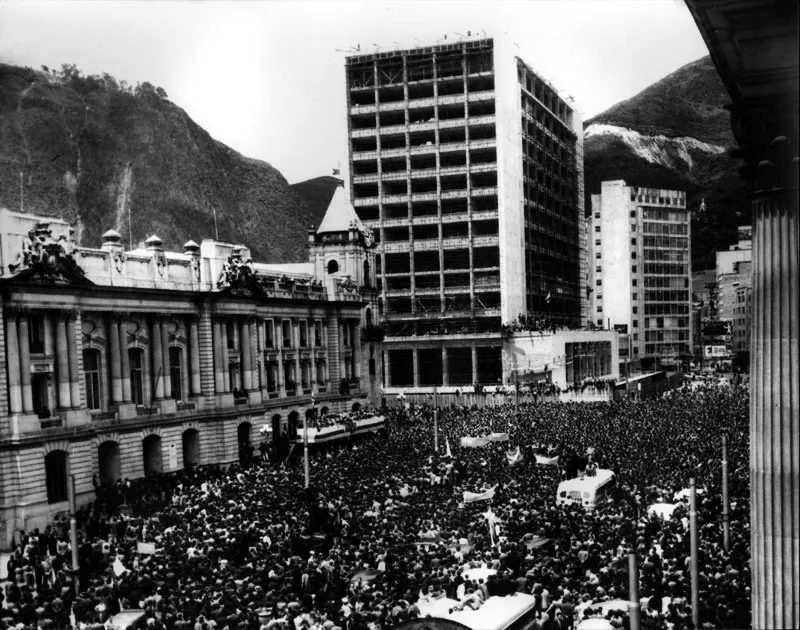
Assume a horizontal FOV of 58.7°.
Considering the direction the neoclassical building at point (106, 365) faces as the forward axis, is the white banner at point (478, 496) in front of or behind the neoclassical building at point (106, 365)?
in front

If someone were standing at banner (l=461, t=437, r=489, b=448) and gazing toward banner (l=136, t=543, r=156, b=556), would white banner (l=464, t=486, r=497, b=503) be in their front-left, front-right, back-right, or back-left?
front-left

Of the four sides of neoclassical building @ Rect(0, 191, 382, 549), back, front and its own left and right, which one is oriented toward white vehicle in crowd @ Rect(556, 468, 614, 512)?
front

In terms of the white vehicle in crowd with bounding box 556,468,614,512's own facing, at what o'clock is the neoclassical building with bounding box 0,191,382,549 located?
The neoclassical building is roughly at 2 o'clock from the white vehicle in crowd.

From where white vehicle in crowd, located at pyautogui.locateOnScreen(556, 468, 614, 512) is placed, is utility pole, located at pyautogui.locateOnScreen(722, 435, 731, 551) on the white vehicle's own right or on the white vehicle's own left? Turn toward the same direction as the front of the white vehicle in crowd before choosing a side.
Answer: on the white vehicle's own left

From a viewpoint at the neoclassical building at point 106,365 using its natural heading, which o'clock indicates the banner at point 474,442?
The banner is roughly at 11 o'clock from the neoclassical building.

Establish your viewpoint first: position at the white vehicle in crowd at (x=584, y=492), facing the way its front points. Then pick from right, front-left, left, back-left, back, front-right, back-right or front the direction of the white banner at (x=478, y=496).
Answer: front-right

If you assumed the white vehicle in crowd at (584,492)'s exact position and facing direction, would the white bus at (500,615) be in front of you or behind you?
in front

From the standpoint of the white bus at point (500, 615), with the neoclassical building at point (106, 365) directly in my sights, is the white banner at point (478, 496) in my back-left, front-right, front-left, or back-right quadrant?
front-right

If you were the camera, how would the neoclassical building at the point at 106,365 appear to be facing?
facing the viewer and to the right of the viewer

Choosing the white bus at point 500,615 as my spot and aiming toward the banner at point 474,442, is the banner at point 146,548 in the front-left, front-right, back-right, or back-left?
front-left

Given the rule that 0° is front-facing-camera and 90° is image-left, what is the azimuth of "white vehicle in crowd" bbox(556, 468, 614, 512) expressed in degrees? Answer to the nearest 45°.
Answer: approximately 45°

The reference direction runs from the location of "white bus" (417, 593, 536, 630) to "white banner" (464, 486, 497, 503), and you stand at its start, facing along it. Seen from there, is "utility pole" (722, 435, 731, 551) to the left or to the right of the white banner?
right

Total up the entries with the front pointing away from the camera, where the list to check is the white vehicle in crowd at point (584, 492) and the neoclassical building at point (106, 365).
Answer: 0
